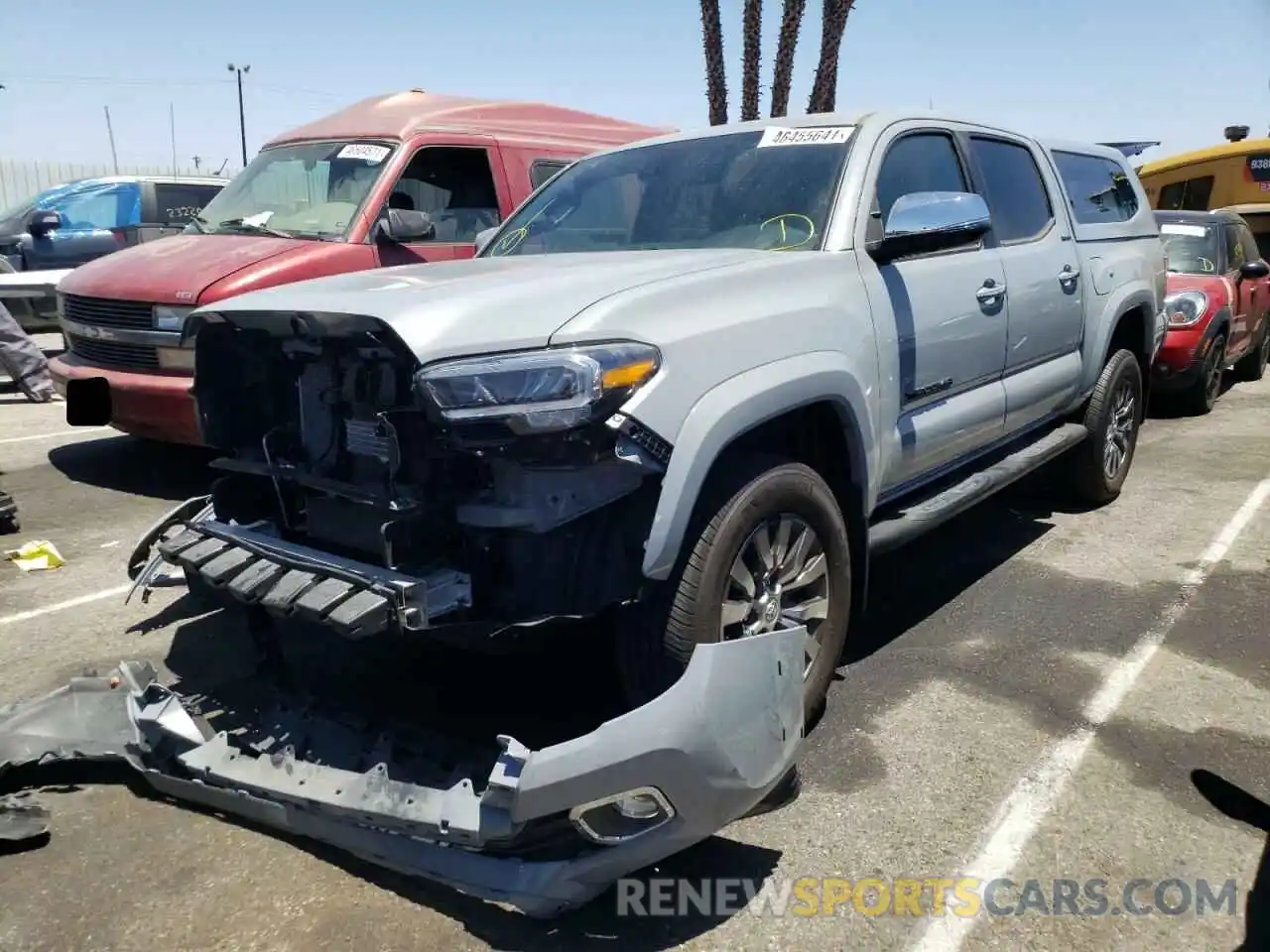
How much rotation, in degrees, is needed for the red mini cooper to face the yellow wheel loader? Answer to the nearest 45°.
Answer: approximately 135° to its right

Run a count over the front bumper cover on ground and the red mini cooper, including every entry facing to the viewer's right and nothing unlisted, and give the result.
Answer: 0

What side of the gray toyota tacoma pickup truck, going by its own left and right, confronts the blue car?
right

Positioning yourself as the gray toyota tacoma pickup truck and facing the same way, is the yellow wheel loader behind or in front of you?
behind

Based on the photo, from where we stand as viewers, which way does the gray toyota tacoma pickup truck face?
facing the viewer and to the left of the viewer

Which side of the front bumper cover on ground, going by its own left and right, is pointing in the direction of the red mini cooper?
back

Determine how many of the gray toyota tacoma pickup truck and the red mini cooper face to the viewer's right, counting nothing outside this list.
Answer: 0

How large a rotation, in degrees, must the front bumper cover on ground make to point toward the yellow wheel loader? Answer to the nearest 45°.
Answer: approximately 180°

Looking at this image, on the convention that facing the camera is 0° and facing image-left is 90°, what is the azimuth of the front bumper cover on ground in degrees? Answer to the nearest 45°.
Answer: approximately 45°

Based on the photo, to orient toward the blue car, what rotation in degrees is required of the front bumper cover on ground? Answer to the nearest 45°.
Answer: approximately 135° to its right

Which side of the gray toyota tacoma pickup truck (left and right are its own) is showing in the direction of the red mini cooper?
back

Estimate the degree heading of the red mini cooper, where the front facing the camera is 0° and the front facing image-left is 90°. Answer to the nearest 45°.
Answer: approximately 45°
